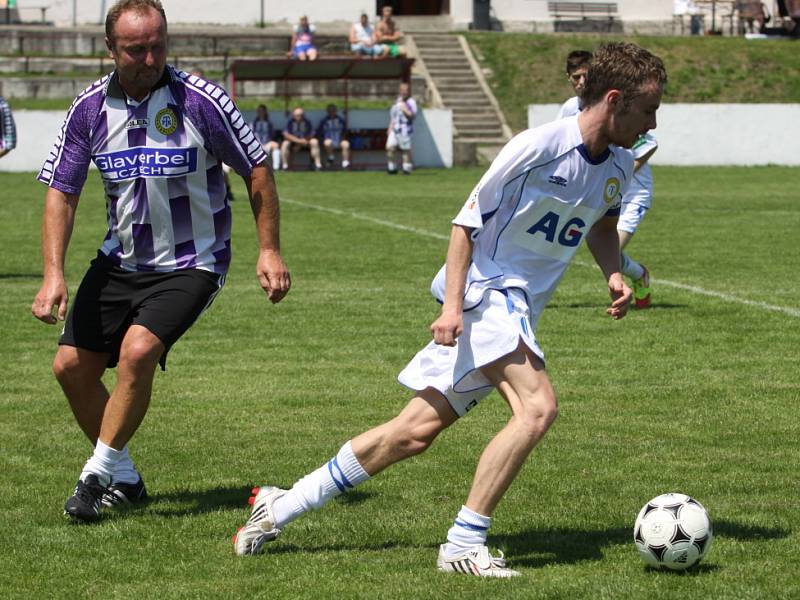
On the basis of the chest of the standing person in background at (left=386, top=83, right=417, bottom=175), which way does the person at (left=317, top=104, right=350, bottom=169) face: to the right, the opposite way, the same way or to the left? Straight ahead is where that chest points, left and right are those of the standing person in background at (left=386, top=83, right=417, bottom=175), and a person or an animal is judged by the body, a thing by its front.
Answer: the same way

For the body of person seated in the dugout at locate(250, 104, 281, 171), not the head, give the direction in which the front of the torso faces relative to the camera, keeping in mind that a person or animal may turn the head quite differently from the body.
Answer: toward the camera

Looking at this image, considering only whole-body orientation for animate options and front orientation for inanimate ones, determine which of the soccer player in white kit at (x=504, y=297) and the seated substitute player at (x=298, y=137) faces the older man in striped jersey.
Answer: the seated substitute player

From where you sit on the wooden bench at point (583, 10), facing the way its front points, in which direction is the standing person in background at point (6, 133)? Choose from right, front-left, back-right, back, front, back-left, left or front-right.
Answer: front

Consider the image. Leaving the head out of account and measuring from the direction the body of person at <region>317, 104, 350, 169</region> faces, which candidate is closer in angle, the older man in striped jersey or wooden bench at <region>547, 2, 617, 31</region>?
the older man in striped jersey

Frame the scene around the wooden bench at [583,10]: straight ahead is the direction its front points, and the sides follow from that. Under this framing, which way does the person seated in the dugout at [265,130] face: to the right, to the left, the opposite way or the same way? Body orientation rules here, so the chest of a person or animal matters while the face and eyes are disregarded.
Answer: the same way

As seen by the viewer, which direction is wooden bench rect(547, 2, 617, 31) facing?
toward the camera

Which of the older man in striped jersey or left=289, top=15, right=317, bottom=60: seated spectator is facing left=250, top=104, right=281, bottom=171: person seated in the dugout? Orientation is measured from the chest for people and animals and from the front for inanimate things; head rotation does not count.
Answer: the seated spectator

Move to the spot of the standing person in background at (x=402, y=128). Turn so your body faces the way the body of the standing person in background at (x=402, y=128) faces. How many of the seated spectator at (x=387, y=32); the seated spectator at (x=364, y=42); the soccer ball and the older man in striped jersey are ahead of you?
2

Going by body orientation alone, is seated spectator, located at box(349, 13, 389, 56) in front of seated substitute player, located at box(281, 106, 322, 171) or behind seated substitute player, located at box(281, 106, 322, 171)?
behind

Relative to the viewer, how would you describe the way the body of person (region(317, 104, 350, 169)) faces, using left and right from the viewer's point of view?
facing the viewer

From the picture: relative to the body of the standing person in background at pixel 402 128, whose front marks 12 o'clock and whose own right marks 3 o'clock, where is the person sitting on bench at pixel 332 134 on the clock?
the person sitting on bench at pixel 332 134 is roughly at 4 o'clock from the standing person in background at pixel 402 128.

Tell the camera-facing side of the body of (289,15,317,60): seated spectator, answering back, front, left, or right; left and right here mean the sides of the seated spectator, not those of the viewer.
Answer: front

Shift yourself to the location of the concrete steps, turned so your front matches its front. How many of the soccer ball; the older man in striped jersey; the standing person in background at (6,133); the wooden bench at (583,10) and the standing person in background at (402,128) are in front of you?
4

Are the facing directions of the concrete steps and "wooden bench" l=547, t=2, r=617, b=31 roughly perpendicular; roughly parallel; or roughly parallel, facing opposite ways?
roughly parallel

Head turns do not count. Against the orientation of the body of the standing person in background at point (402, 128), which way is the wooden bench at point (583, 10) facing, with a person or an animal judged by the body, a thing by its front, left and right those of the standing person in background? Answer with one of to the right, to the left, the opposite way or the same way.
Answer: the same way

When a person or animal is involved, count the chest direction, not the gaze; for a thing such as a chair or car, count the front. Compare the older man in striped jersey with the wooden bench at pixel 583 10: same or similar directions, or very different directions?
same or similar directions

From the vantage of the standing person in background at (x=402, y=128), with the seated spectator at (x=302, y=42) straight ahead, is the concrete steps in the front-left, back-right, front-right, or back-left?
front-right

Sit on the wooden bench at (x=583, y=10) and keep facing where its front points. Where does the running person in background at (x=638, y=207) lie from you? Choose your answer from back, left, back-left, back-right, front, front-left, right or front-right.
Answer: front

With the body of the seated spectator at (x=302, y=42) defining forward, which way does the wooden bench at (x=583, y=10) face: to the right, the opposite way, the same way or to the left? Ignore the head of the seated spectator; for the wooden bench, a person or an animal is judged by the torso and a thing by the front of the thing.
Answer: the same way

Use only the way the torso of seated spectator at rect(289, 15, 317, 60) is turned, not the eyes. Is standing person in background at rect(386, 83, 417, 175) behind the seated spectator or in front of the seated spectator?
in front
